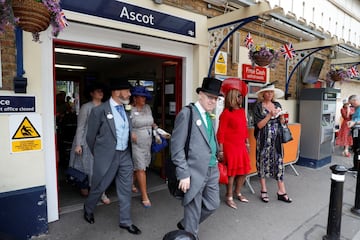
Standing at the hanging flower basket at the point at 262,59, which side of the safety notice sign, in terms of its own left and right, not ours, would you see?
left

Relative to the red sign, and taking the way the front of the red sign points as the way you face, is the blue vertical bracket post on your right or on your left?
on your right

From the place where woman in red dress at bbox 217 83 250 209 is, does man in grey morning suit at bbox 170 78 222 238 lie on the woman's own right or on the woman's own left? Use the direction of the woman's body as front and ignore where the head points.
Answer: on the woman's own right

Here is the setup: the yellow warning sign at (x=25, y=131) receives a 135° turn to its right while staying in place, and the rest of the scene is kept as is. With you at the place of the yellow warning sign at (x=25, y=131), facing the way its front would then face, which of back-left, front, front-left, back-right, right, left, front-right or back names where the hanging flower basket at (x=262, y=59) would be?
back-right

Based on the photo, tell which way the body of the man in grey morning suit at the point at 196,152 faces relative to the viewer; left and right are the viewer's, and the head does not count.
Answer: facing the viewer and to the right of the viewer

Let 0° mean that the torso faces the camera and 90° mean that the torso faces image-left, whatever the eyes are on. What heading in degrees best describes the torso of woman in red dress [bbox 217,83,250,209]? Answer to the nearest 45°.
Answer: approximately 315°

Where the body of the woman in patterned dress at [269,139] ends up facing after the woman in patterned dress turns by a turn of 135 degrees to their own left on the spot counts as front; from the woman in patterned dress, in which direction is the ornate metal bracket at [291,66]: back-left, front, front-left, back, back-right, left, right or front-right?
front

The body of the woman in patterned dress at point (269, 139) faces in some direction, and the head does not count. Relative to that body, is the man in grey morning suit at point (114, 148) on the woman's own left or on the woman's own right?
on the woman's own right
